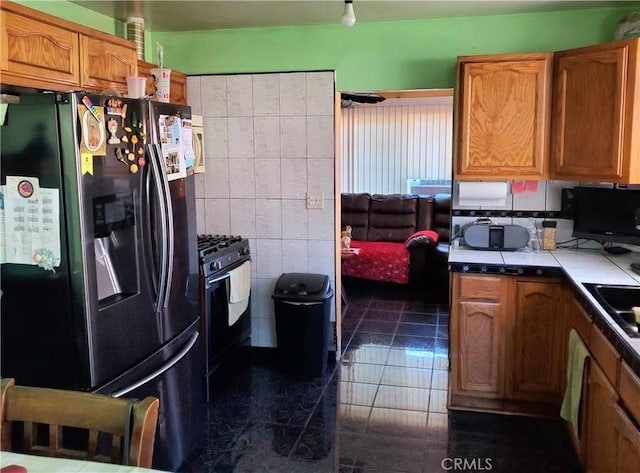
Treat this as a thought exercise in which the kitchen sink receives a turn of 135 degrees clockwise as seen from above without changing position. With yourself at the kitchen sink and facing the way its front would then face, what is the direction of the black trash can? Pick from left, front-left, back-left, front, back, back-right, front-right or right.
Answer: left

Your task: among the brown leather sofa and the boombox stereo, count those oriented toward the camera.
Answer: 2

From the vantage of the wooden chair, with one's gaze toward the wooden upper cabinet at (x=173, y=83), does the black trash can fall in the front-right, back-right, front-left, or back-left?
front-right

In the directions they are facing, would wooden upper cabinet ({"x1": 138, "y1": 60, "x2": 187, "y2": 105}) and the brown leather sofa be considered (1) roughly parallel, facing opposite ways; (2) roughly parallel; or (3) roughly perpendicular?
roughly perpendicular

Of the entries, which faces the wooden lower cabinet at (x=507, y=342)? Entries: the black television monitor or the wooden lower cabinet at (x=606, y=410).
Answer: the black television monitor

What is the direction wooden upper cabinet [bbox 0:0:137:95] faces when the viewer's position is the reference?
facing the viewer and to the right of the viewer

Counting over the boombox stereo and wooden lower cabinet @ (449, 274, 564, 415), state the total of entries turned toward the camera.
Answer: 2

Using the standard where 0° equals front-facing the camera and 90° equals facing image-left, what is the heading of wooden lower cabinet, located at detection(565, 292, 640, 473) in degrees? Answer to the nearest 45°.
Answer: approximately 45°

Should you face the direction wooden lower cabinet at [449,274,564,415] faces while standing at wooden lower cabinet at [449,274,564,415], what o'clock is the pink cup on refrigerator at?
The pink cup on refrigerator is roughly at 2 o'clock from the wooden lower cabinet.

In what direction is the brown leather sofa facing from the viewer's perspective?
toward the camera

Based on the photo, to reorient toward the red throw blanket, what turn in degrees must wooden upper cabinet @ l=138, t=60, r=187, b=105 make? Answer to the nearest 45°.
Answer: approximately 90° to its left

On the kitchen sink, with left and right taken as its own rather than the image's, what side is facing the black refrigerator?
front

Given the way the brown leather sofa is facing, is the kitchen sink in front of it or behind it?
in front

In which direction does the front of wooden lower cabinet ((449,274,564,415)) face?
toward the camera

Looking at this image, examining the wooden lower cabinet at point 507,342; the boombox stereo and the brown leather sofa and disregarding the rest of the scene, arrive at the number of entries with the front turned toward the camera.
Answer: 3

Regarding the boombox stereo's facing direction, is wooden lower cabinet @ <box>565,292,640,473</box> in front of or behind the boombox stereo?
in front

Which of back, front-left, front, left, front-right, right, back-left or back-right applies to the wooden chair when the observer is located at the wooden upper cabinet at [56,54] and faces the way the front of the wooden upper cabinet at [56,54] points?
front-right
